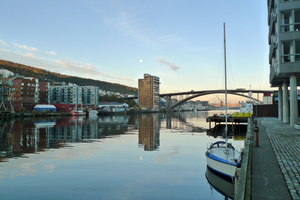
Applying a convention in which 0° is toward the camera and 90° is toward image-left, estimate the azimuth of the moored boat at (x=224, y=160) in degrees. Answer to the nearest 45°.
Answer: approximately 315°
